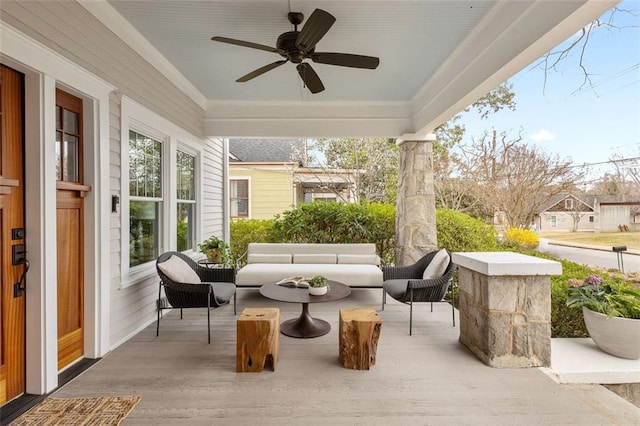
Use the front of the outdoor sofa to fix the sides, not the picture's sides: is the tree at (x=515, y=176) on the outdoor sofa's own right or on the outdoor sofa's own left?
on the outdoor sofa's own left

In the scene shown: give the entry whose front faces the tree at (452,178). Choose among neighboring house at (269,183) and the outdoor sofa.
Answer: the neighboring house

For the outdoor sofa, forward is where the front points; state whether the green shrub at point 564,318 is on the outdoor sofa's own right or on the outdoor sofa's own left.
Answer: on the outdoor sofa's own left

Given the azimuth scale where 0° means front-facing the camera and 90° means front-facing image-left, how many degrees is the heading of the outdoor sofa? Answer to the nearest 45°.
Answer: approximately 0°

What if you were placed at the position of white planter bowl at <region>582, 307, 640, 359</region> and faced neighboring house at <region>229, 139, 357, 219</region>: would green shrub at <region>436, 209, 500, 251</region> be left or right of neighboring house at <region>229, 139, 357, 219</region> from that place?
right

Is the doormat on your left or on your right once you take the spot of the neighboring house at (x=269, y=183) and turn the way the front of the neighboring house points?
on your right
